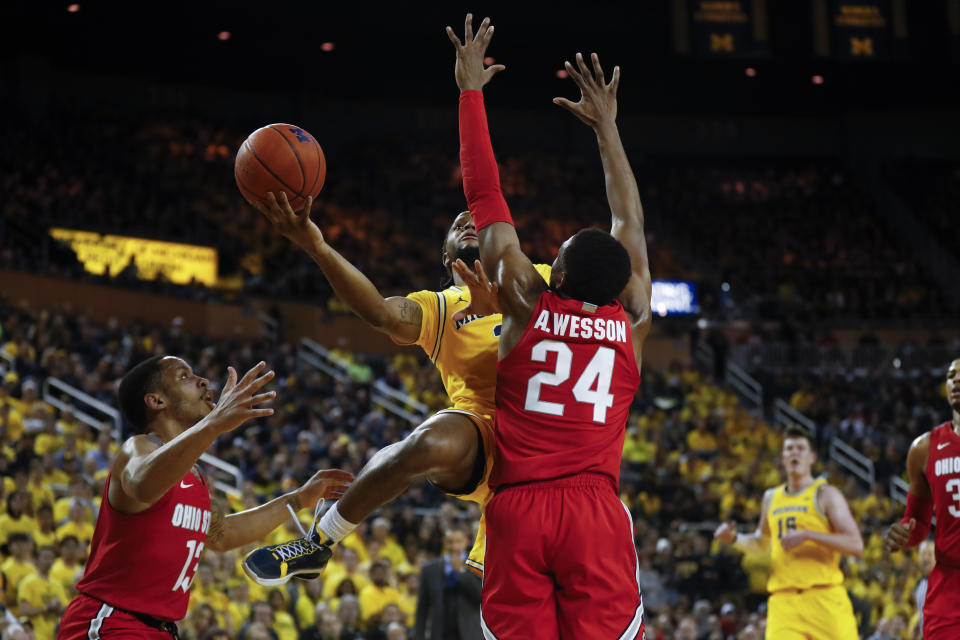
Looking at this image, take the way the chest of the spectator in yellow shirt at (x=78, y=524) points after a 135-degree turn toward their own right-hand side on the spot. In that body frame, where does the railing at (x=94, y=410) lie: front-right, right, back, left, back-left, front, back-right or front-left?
front-right

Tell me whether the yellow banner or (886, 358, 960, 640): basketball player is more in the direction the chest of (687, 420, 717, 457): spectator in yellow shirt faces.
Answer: the basketball player

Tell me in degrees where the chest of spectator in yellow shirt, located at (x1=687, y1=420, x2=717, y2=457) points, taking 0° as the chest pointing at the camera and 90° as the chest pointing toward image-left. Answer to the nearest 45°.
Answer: approximately 0°

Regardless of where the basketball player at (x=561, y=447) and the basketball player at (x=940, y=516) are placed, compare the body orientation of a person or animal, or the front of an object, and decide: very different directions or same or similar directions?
very different directions

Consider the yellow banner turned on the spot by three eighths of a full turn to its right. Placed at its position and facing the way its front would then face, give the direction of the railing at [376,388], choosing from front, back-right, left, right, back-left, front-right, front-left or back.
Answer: back

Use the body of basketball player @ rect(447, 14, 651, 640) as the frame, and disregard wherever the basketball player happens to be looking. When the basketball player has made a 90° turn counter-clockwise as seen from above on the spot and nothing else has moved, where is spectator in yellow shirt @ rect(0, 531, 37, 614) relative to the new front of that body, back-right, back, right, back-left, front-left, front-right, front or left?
front-right

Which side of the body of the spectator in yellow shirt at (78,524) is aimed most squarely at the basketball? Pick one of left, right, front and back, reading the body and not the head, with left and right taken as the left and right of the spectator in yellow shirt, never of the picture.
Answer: front

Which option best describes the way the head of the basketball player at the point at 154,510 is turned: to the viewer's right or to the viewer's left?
to the viewer's right

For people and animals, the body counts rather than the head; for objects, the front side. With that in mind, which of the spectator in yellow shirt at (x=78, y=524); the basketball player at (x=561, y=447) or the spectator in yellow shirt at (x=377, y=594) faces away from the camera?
the basketball player

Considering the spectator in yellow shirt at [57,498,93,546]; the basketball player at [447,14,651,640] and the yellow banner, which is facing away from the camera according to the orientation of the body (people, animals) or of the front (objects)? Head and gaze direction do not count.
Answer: the basketball player

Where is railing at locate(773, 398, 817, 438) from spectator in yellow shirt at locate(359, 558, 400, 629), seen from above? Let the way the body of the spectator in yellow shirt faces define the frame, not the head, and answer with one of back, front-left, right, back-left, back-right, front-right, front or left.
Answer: back-left

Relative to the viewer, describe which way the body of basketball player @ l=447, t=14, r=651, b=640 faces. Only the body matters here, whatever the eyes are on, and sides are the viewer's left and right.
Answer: facing away from the viewer
